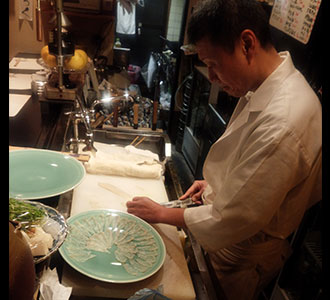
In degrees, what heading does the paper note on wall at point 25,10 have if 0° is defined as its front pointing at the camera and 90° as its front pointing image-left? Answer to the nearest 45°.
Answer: approximately 0°

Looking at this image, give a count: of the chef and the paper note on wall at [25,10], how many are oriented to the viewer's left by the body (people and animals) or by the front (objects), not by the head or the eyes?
1

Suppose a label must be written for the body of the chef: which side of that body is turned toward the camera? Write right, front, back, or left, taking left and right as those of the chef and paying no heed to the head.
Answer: left

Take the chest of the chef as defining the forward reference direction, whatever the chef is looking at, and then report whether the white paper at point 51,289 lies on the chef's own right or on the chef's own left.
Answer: on the chef's own left

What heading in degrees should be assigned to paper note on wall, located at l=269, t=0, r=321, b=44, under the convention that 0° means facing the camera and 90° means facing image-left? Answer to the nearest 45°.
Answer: approximately 45°

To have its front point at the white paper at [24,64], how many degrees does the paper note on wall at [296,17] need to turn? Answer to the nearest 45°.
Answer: approximately 45° to its right

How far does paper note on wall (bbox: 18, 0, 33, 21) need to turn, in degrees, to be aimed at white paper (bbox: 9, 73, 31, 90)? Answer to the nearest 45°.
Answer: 0° — it already faces it

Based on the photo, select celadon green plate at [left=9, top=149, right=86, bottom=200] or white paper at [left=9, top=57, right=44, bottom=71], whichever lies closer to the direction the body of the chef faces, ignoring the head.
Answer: the celadon green plate
